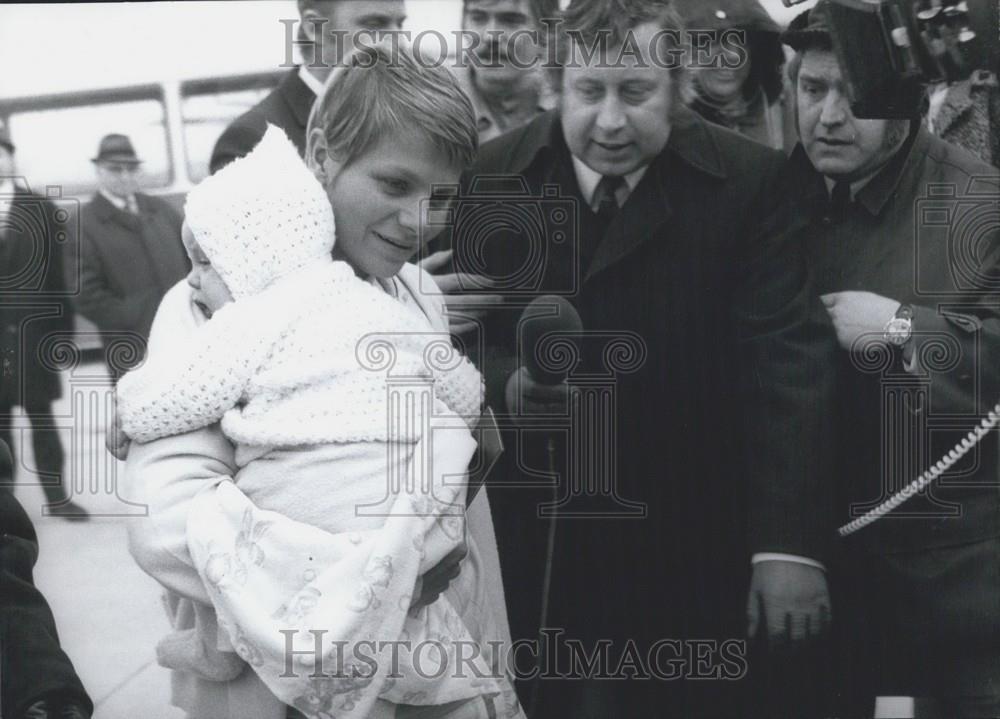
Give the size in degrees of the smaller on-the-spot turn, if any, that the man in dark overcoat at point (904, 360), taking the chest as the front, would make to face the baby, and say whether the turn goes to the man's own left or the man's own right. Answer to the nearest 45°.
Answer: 0° — they already face them

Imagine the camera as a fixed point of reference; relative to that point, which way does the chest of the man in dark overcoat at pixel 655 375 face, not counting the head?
toward the camera

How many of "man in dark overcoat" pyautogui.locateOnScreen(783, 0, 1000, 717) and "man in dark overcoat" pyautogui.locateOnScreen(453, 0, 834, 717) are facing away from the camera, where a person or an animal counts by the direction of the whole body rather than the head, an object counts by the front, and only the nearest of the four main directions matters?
0

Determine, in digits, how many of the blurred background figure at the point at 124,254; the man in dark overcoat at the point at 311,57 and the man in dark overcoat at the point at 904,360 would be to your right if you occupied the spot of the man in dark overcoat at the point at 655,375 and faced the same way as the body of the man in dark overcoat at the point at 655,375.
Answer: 2

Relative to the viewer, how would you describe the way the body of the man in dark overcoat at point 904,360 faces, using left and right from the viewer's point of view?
facing the viewer and to the left of the viewer

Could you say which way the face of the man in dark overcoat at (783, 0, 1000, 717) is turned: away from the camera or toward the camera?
toward the camera

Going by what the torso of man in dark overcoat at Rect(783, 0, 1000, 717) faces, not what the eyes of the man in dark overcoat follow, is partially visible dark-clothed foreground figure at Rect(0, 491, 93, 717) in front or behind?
in front

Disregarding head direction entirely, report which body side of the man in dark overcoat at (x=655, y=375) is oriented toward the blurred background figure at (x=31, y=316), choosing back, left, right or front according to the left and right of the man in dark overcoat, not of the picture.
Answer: right

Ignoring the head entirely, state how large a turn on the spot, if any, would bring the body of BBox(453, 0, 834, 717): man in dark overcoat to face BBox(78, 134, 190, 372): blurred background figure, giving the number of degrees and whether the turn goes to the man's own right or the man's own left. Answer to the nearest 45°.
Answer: approximately 90° to the man's own right

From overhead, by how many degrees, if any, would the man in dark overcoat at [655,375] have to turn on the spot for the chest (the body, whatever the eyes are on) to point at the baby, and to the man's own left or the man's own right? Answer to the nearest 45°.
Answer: approximately 45° to the man's own right

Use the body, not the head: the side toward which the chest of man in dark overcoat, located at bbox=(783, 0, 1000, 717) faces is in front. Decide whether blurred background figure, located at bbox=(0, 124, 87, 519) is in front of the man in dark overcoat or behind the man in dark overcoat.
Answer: in front

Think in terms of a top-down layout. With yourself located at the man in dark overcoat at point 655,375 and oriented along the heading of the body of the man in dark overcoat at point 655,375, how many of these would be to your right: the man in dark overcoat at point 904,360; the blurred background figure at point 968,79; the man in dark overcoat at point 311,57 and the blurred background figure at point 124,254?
2

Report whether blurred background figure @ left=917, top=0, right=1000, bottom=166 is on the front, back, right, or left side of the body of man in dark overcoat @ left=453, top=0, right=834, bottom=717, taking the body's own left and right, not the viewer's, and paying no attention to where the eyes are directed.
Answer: back
